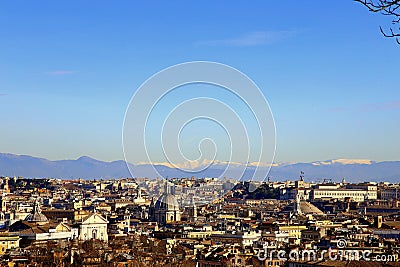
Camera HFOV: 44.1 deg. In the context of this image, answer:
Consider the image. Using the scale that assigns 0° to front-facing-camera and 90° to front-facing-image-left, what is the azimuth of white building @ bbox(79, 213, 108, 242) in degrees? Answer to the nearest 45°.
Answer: approximately 0°
